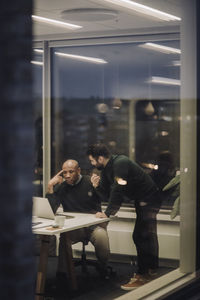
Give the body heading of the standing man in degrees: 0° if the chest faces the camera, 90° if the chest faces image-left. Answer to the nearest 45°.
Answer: approximately 90°

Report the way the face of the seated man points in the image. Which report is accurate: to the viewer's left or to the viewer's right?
to the viewer's left

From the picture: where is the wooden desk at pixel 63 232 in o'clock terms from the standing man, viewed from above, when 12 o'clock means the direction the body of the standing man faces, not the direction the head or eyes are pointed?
The wooden desk is roughly at 10 o'clock from the standing man.
